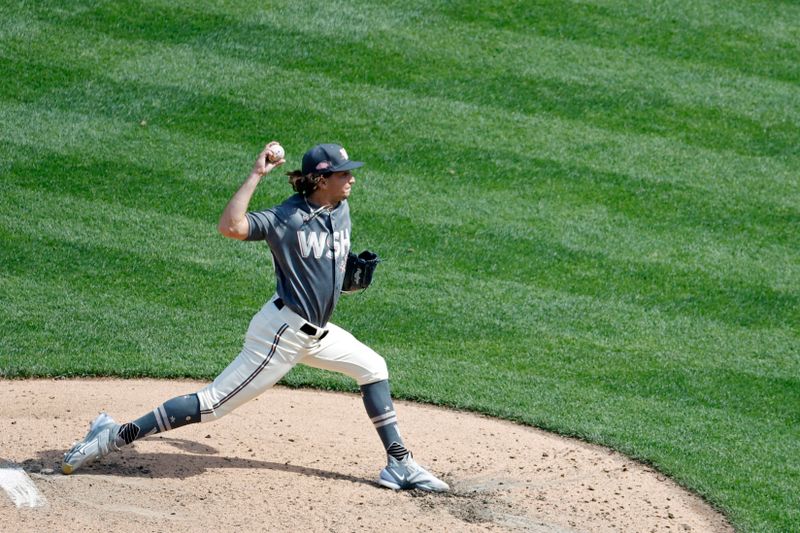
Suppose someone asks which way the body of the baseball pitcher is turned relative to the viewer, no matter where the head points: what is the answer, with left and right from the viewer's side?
facing the viewer and to the right of the viewer
